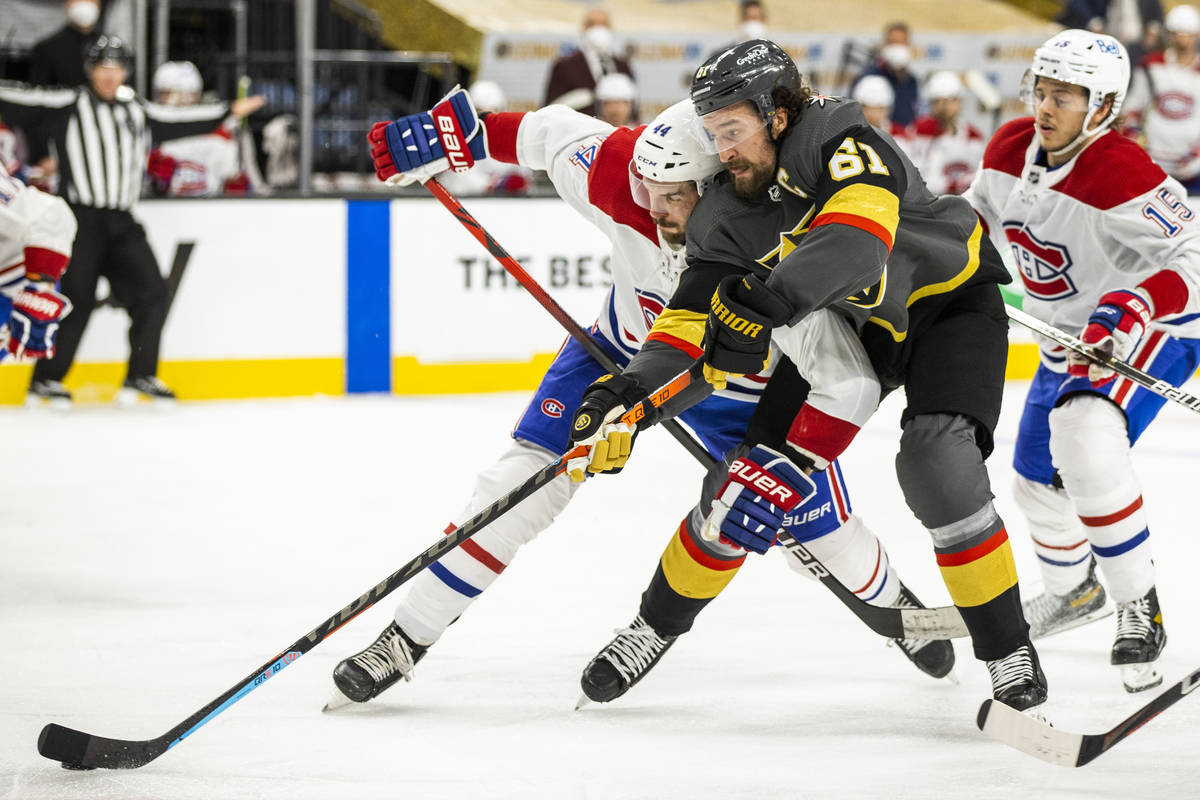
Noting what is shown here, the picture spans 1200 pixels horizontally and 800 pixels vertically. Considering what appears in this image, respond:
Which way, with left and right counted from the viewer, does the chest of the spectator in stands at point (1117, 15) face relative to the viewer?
facing the viewer

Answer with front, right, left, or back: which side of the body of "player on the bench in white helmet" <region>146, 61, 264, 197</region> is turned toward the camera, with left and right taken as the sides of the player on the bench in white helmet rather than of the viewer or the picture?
front

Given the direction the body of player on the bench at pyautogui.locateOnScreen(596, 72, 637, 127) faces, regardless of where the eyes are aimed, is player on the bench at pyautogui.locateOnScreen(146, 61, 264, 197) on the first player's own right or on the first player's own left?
on the first player's own right

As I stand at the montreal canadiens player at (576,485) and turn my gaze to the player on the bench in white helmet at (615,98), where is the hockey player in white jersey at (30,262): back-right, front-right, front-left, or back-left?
front-left

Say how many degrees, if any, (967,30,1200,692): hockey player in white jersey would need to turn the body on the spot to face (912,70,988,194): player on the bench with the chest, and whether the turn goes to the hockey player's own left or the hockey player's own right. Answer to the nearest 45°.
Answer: approximately 135° to the hockey player's own right
